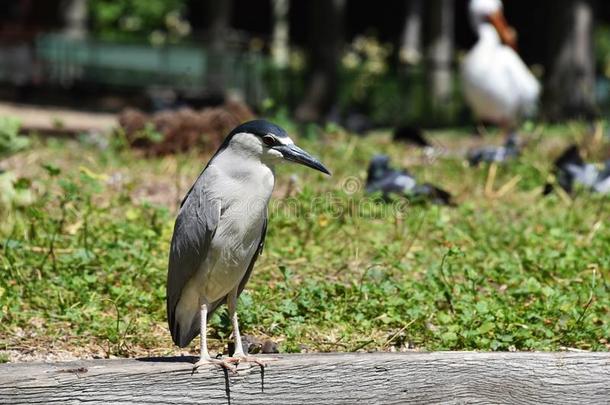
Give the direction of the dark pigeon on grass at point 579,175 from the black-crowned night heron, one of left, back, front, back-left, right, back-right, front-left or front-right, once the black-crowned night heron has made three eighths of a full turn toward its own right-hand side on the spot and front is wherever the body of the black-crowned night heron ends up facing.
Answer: back-right

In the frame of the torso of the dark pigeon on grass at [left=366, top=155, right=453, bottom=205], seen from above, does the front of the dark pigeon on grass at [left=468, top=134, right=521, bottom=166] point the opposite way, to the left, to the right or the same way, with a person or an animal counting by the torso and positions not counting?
the opposite way

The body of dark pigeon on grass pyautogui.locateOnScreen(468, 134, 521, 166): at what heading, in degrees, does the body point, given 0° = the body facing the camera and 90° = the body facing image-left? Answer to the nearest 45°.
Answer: approximately 270°

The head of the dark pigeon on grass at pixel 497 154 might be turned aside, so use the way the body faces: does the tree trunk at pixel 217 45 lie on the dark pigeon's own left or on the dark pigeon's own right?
on the dark pigeon's own left

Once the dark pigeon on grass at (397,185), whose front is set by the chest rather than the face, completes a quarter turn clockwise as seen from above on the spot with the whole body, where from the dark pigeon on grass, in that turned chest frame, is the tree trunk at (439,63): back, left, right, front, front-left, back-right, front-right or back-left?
front

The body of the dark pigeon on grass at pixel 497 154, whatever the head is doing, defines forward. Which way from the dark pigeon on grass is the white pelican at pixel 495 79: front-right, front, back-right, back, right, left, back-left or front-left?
left

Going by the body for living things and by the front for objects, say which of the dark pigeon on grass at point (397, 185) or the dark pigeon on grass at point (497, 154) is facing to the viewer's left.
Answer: the dark pigeon on grass at point (397, 185)

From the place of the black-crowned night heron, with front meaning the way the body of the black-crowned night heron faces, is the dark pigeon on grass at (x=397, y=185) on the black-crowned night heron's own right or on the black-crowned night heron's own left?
on the black-crowned night heron's own left

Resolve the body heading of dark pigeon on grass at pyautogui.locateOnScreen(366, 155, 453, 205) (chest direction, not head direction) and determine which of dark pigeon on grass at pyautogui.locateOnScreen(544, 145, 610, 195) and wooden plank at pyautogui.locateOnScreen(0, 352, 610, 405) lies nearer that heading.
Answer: the wooden plank

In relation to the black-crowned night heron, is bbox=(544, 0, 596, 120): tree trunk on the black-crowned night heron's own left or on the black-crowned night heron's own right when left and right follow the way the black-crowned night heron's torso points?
on the black-crowned night heron's own left

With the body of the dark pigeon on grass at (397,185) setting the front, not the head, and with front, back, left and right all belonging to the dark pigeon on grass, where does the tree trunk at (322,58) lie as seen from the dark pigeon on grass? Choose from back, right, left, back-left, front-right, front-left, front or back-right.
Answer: right

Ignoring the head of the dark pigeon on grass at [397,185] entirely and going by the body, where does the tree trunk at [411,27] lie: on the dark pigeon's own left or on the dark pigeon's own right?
on the dark pigeon's own right

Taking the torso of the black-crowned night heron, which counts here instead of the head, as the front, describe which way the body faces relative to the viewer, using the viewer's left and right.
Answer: facing the viewer and to the right of the viewer

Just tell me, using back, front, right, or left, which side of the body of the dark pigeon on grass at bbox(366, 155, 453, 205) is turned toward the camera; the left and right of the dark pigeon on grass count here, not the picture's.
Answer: left
